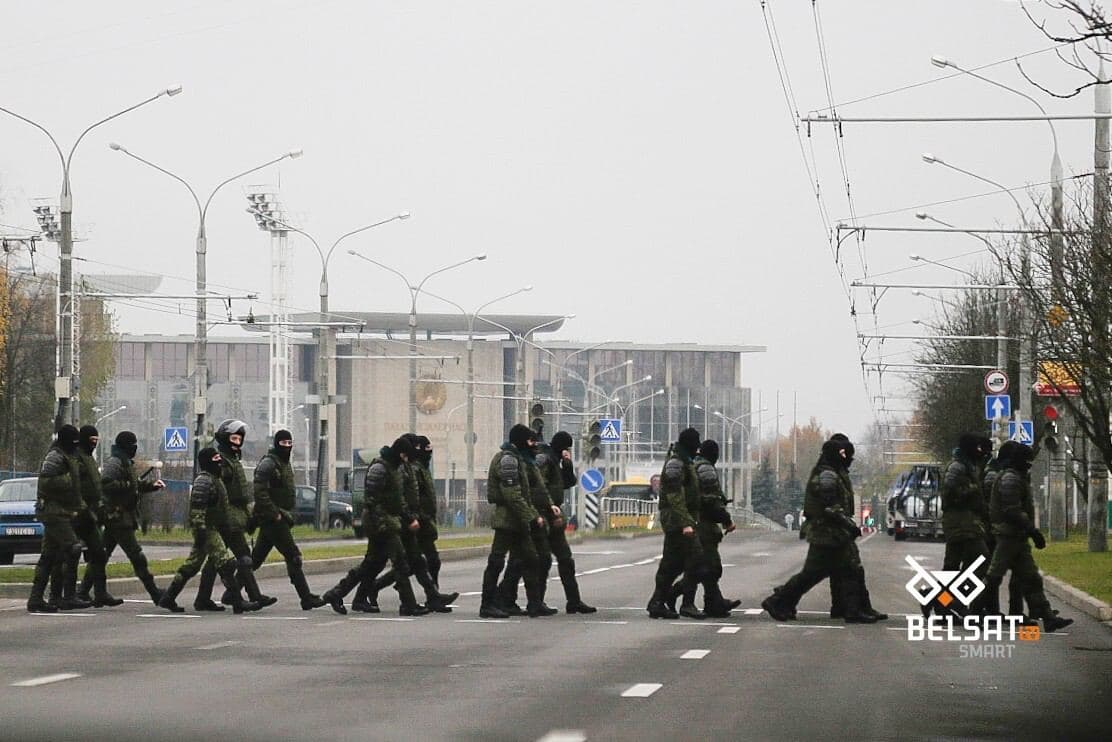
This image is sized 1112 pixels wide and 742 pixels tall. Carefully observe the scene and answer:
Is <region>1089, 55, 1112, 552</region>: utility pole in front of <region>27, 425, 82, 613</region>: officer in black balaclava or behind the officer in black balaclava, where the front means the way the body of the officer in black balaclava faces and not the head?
in front

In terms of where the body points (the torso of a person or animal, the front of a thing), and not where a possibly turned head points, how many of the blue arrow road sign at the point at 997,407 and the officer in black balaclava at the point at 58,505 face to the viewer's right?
1

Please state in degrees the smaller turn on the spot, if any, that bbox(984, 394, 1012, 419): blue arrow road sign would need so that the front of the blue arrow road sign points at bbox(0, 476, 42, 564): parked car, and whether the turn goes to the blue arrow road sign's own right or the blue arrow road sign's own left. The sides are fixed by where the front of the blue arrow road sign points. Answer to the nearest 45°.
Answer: approximately 45° to the blue arrow road sign's own right

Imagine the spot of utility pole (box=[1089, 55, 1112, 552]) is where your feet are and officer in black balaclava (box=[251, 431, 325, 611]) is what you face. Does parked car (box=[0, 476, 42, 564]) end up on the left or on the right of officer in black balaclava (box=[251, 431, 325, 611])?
right

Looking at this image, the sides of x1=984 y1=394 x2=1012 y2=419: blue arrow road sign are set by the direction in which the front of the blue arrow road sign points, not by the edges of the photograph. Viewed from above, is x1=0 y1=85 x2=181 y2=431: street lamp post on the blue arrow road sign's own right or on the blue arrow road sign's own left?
on the blue arrow road sign's own right

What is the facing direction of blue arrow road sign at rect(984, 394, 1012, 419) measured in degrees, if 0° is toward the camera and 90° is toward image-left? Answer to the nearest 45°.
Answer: approximately 0°

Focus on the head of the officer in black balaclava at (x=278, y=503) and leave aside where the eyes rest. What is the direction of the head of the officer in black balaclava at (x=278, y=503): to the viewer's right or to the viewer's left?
to the viewer's right

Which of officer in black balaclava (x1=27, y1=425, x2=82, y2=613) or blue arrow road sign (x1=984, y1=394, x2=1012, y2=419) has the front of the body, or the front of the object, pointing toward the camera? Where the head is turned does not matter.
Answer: the blue arrow road sign

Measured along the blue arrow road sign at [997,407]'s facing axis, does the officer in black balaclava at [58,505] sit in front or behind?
in front

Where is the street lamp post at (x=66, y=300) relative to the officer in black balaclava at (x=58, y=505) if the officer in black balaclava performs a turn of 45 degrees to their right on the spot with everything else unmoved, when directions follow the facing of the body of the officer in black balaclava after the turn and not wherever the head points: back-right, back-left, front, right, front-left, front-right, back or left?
back-left

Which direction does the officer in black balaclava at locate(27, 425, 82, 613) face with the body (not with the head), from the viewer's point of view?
to the viewer's right

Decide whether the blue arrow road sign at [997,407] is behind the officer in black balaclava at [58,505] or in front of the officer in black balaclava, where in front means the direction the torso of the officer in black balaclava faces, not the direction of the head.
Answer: in front
